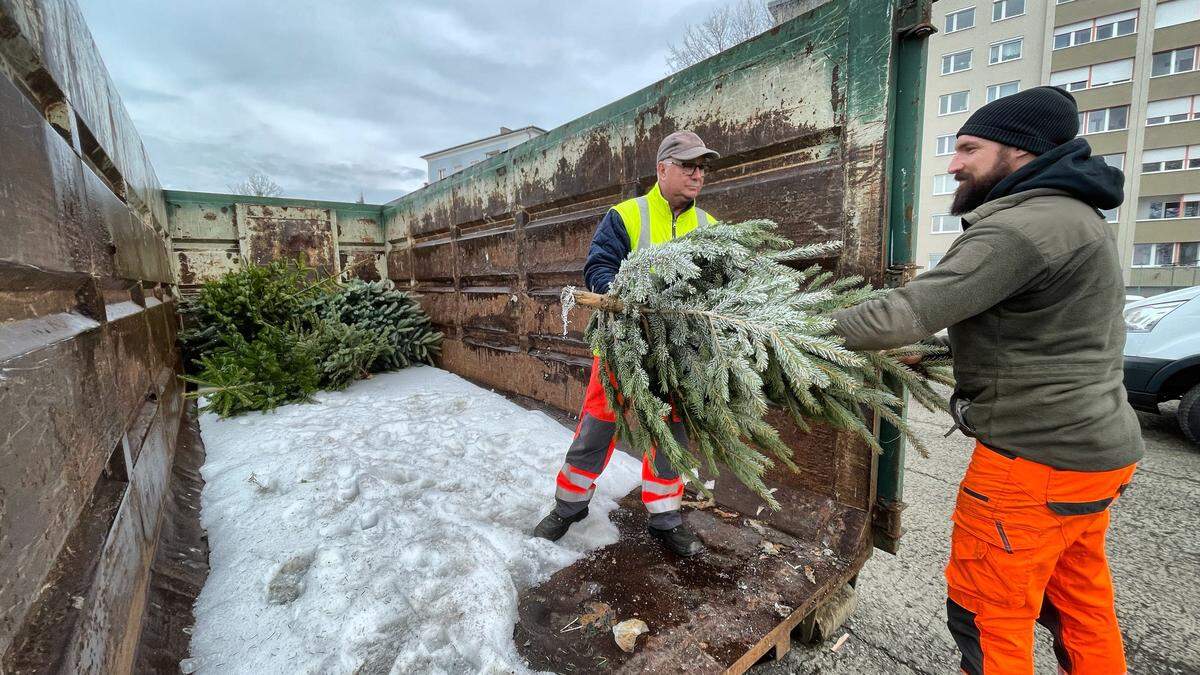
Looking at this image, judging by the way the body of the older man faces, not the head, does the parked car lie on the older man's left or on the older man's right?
on the older man's left

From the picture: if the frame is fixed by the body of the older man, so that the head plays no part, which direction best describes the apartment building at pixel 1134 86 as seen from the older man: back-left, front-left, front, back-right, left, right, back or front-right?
left

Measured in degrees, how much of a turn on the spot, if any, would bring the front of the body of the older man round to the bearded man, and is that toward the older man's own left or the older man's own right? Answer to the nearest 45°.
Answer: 0° — they already face them

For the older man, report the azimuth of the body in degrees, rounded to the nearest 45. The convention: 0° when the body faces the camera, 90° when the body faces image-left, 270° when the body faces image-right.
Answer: approximately 315°

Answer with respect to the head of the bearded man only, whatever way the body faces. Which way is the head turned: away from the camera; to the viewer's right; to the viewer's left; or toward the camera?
to the viewer's left
